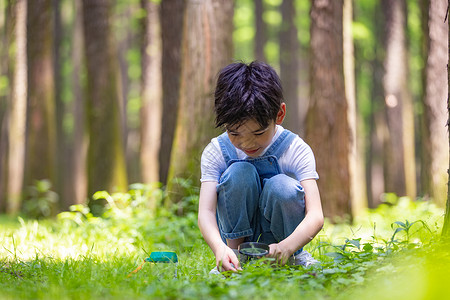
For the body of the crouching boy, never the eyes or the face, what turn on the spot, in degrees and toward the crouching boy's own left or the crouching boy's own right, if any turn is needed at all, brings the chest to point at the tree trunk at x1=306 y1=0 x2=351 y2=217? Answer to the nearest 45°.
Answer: approximately 180°

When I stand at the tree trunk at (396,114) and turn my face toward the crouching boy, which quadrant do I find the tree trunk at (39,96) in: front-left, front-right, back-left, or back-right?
front-right

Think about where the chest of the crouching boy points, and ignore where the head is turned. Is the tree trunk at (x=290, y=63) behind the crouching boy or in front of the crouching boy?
behind

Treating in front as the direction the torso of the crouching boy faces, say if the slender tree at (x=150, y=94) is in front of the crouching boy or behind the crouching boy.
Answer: behind

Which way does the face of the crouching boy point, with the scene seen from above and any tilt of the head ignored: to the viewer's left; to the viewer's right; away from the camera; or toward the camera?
toward the camera

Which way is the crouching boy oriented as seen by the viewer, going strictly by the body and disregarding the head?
toward the camera

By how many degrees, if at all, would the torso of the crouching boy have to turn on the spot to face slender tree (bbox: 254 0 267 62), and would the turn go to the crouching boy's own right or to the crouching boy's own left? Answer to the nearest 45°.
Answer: approximately 180°

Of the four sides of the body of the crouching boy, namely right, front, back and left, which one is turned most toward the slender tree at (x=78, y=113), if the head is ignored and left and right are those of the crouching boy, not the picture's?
back

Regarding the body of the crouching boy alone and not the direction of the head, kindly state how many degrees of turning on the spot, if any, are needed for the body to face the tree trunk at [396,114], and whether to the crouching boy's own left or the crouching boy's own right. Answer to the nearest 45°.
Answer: approximately 180°

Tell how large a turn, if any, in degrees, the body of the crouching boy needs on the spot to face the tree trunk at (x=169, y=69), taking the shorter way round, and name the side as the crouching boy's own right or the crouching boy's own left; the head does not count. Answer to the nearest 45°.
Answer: approximately 180°
